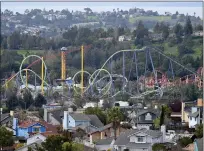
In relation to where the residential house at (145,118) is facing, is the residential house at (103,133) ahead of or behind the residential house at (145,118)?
ahead

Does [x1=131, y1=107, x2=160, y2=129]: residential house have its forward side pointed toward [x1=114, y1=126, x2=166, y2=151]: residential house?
yes

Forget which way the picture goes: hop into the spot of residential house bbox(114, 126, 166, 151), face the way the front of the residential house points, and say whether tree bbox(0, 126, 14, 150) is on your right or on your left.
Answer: on your right

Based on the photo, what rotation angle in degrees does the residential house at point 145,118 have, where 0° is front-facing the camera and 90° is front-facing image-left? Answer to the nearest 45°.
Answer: approximately 0°

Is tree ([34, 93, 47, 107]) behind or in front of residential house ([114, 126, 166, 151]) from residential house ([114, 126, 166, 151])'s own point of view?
behind

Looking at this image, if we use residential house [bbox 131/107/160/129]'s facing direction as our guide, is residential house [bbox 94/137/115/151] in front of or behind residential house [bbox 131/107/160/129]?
in front

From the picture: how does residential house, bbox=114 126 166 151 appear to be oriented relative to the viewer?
toward the camera

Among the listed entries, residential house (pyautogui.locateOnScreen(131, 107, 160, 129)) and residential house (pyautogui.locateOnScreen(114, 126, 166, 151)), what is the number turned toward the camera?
2
